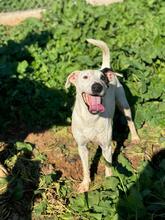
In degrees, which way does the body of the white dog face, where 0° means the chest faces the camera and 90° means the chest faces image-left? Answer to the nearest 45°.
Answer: approximately 0°

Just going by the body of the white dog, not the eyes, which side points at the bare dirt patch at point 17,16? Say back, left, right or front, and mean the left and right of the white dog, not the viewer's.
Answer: back
